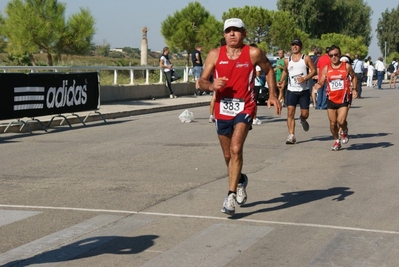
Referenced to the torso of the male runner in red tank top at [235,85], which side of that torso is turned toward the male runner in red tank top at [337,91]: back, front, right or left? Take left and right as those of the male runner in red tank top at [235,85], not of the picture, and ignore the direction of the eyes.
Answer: back

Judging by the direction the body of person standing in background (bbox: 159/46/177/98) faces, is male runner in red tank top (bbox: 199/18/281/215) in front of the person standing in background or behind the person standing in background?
in front

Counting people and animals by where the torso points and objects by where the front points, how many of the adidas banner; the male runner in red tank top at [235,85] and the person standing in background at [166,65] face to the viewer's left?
0

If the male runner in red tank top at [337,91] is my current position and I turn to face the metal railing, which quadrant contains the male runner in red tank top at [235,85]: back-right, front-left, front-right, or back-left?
back-left

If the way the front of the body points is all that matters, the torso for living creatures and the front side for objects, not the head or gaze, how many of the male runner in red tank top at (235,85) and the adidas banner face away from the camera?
0

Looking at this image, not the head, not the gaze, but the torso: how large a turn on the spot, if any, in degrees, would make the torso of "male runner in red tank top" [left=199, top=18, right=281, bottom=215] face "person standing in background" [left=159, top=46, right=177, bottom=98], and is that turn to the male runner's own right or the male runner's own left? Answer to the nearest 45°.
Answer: approximately 180°

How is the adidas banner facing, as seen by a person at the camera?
facing the viewer and to the right of the viewer

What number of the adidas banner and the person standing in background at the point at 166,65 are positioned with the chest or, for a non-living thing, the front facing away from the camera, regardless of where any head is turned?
0

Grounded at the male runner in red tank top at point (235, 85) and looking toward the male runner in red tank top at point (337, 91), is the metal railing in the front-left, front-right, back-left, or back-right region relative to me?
front-left

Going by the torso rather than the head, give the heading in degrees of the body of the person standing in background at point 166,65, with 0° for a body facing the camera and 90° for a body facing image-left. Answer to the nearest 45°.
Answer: approximately 315°

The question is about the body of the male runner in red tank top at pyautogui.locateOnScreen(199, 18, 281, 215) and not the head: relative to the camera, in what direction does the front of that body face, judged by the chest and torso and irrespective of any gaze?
toward the camera

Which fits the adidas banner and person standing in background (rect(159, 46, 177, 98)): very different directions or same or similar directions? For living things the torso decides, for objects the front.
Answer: same or similar directions

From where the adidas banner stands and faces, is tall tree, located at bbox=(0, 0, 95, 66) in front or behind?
behind
